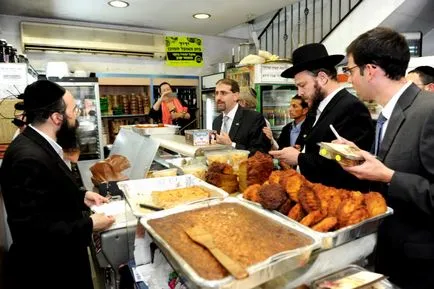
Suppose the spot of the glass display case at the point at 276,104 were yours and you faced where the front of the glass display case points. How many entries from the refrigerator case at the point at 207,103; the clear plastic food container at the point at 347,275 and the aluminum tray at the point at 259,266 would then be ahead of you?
2

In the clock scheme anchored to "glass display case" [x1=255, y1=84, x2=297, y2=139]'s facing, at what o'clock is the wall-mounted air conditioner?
The wall-mounted air conditioner is roughly at 3 o'clock from the glass display case.

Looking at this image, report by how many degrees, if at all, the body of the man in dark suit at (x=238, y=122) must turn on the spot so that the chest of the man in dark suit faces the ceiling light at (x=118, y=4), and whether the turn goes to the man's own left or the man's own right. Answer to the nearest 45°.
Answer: approximately 90° to the man's own right

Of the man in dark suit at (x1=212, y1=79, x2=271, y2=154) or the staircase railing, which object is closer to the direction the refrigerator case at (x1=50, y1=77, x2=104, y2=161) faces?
the man in dark suit

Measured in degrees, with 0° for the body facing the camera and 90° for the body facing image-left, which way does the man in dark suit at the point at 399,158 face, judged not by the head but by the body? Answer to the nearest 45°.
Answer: approximately 90°

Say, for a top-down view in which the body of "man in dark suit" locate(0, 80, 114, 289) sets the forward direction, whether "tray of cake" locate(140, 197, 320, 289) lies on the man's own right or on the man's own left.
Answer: on the man's own right
